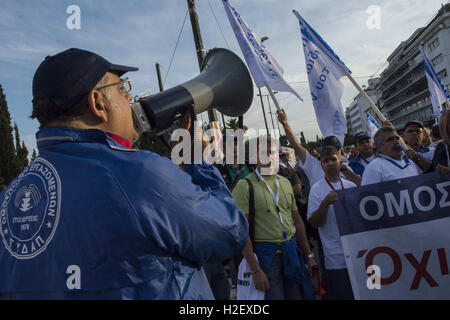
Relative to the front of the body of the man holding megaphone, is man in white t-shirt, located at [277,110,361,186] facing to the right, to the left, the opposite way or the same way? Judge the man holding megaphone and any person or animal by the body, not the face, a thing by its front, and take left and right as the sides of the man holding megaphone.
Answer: the opposite way

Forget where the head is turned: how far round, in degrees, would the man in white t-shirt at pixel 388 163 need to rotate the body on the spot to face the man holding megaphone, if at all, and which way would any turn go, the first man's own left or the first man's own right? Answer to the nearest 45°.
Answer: approximately 45° to the first man's own right

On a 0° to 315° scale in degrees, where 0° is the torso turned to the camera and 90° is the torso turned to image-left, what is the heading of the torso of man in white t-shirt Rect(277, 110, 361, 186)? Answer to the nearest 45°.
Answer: approximately 0°

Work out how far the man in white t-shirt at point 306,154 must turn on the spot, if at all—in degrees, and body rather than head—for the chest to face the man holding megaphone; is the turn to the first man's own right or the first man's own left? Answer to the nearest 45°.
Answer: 0° — they already face them

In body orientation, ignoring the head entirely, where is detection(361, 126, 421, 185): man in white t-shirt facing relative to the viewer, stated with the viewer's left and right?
facing the viewer and to the right of the viewer
